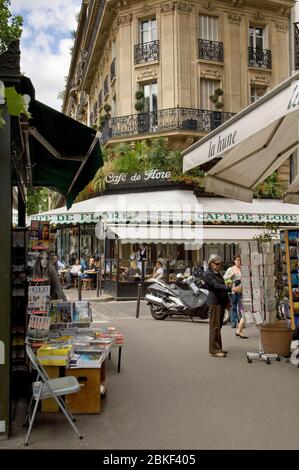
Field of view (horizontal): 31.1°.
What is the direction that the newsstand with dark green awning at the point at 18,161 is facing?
to the viewer's right

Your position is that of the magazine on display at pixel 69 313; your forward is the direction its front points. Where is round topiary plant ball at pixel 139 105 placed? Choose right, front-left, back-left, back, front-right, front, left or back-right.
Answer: back

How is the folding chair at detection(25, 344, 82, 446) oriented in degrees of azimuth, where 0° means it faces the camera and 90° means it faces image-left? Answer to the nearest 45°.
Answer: approximately 270°

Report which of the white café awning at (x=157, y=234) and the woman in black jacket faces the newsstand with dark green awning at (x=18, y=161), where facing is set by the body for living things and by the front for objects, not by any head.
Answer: the white café awning

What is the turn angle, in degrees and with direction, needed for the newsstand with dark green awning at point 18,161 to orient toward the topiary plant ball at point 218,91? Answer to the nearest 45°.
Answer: approximately 45° to its left

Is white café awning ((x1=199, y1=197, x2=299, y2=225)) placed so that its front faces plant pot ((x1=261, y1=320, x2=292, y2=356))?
yes
